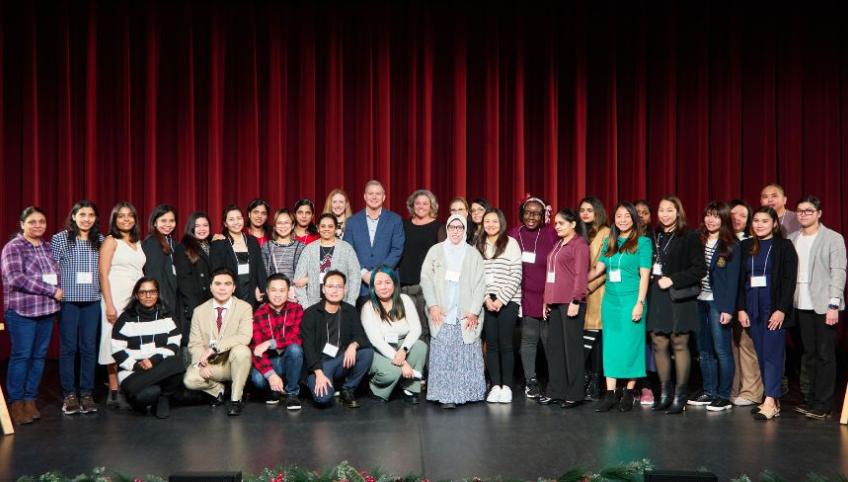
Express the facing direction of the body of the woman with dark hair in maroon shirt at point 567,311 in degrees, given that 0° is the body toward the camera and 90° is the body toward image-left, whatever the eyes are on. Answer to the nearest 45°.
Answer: approximately 45°

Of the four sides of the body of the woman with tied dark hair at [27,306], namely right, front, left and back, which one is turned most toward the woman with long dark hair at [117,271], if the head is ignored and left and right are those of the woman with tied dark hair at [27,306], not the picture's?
left

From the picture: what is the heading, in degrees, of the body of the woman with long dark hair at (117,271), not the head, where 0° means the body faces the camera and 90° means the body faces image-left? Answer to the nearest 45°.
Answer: approximately 315°

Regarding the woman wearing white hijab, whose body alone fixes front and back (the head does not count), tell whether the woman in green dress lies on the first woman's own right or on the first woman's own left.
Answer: on the first woman's own left

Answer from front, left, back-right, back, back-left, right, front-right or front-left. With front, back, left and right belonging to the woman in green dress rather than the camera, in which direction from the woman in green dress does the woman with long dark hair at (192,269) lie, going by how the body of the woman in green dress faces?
front-right
